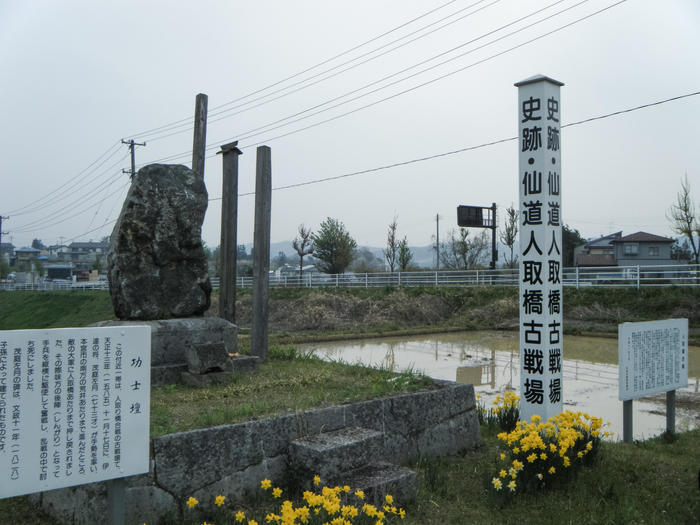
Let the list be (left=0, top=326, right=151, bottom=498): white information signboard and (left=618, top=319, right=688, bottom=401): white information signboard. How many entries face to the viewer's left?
0

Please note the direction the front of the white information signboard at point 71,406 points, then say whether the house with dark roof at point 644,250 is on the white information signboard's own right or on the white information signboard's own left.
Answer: on the white information signboard's own left

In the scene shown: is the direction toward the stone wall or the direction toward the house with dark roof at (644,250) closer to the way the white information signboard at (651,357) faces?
the stone wall

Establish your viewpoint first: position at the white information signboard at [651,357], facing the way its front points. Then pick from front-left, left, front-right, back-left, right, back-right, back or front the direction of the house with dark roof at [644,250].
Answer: back-left

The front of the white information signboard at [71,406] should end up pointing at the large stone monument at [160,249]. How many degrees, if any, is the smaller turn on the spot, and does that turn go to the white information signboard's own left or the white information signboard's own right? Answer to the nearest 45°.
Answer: approximately 135° to the white information signboard's own left

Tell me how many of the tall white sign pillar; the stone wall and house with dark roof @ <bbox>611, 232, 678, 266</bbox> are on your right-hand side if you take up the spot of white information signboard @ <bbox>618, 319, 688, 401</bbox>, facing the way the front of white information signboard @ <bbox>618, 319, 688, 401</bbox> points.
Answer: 2

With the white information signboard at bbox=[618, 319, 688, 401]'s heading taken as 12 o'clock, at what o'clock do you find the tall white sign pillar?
The tall white sign pillar is roughly at 3 o'clock from the white information signboard.

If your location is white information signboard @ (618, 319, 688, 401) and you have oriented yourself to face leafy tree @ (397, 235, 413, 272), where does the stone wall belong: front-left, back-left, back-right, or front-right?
back-left

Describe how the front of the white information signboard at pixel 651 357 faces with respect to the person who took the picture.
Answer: facing the viewer and to the right of the viewer

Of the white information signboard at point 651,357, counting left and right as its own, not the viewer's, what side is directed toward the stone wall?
right

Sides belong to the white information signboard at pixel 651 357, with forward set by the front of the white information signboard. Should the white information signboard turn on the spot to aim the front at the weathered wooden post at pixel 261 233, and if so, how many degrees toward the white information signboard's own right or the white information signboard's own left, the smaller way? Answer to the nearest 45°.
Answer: approximately 135° to the white information signboard's own right
